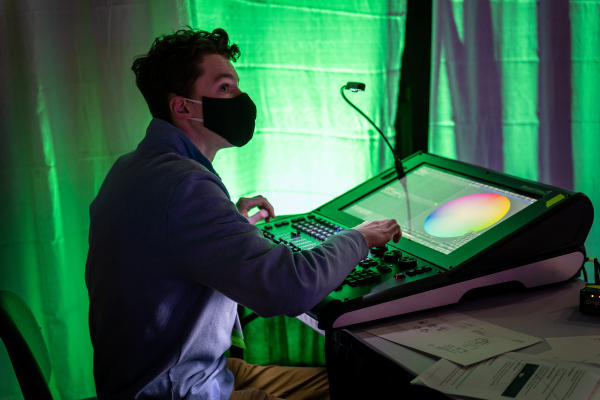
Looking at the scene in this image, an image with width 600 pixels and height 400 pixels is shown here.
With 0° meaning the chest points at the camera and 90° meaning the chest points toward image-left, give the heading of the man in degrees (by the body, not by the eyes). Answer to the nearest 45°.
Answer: approximately 270°

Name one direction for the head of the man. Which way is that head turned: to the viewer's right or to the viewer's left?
to the viewer's right
